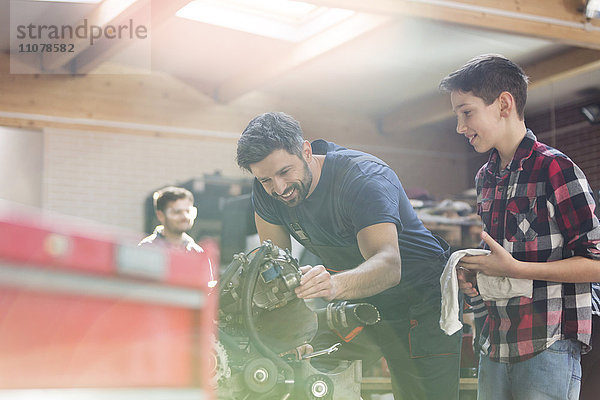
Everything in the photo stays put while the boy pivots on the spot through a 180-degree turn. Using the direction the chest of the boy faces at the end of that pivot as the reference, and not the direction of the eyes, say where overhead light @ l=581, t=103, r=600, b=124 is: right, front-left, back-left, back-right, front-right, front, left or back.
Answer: front-left

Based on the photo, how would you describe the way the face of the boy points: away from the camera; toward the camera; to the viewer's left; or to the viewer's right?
to the viewer's left

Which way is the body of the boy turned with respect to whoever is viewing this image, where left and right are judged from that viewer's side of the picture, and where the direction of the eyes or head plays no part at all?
facing the viewer and to the left of the viewer

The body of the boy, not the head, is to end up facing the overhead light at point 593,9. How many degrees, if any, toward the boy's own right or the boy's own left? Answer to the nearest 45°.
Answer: approximately 135° to the boy's own right

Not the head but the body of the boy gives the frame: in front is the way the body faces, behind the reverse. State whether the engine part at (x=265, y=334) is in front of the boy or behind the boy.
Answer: in front

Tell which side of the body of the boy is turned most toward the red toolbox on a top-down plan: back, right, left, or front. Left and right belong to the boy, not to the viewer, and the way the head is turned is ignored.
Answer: front

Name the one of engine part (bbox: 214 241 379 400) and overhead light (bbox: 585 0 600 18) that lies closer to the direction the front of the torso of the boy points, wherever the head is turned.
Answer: the engine part
